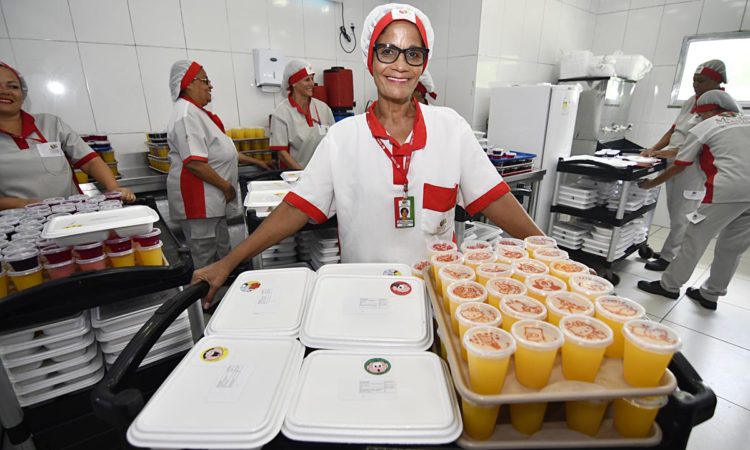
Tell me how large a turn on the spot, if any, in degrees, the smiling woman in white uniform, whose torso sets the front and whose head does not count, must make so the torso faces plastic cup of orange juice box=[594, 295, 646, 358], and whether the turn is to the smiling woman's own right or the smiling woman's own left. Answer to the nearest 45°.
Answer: approximately 45° to the smiling woman's own left

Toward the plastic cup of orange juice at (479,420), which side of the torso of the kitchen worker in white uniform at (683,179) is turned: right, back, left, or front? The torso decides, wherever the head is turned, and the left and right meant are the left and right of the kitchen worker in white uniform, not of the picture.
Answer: left

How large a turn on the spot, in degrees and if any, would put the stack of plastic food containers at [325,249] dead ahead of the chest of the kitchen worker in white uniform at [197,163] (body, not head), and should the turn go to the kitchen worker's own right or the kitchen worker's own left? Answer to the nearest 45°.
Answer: approximately 45° to the kitchen worker's own right

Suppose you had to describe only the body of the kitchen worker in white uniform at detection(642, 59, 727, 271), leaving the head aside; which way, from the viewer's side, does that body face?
to the viewer's left

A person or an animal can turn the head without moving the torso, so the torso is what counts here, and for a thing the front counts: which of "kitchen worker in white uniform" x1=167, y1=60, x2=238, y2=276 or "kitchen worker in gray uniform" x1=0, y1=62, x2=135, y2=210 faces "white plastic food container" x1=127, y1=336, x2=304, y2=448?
"kitchen worker in gray uniform" x1=0, y1=62, x2=135, y2=210

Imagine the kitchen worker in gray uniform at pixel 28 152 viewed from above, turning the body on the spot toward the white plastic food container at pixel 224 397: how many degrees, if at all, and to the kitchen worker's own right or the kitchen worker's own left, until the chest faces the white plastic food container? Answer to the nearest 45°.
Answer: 0° — they already face it

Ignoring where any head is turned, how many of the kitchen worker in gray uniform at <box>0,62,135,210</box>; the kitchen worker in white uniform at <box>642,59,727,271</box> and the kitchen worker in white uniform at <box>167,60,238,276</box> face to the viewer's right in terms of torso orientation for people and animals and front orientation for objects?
1

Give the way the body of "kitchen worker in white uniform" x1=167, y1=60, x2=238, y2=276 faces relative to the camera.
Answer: to the viewer's right
